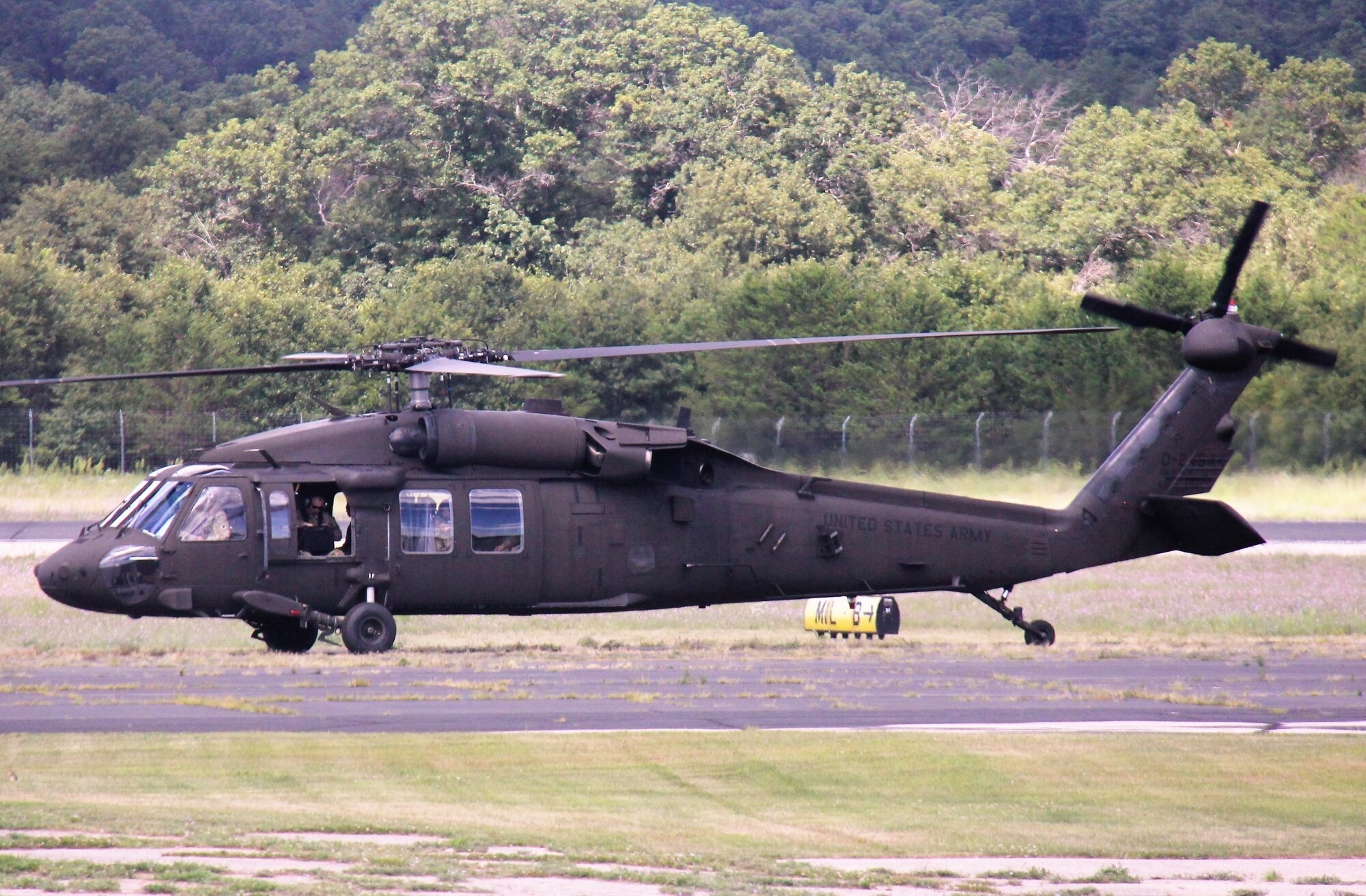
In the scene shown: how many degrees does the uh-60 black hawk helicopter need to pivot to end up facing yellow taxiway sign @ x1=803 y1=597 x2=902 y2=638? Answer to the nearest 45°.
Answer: approximately 135° to its right

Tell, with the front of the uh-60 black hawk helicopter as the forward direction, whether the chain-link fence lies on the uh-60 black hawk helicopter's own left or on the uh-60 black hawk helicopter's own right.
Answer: on the uh-60 black hawk helicopter's own right

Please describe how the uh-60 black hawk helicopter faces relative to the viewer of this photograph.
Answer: facing to the left of the viewer
